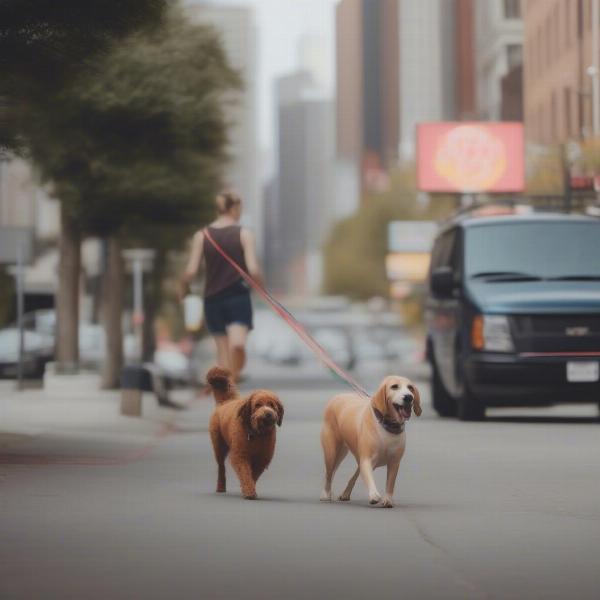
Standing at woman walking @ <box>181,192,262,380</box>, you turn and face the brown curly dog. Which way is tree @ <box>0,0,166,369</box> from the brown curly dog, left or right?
right

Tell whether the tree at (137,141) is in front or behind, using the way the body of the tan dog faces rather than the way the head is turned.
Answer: behind

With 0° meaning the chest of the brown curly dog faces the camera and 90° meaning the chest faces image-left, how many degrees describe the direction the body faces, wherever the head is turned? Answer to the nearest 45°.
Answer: approximately 315°

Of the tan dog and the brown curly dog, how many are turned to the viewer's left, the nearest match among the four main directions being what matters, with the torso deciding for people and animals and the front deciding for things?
0

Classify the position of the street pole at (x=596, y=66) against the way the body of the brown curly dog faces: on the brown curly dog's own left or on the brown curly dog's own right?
on the brown curly dog's own left

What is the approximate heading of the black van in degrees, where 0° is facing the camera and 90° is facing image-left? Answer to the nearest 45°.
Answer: approximately 0°

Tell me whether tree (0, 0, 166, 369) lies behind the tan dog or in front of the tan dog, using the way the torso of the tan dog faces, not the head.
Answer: behind

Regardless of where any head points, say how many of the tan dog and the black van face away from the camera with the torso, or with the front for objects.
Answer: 0

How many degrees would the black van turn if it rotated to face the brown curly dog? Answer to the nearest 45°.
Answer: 0° — it already faces it

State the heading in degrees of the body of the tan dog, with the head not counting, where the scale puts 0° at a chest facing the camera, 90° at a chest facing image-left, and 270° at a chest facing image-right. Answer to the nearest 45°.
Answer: approximately 315°
